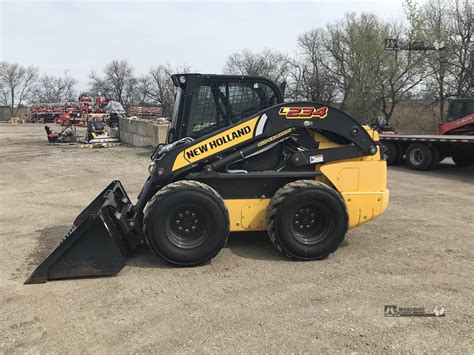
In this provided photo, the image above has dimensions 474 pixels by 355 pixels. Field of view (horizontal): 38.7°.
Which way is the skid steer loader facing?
to the viewer's left

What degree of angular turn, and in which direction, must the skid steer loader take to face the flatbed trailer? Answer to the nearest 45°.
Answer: approximately 135° to its right

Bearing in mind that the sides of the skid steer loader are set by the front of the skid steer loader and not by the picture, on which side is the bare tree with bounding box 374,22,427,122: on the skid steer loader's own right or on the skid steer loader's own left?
on the skid steer loader's own right

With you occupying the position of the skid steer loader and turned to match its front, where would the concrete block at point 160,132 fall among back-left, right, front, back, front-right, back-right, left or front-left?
right

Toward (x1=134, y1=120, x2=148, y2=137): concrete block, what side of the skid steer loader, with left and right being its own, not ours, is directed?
right

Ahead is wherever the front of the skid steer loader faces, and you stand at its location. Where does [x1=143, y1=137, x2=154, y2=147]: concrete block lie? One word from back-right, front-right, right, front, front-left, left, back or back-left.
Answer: right

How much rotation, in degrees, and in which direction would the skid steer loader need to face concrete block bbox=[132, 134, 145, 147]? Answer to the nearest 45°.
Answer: approximately 90° to its right

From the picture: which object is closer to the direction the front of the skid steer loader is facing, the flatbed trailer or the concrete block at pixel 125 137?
the concrete block

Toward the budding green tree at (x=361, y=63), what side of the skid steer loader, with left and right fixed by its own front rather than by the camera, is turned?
right
